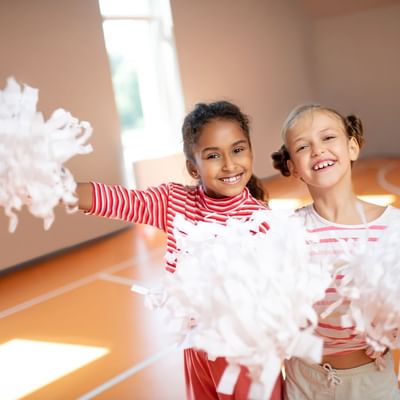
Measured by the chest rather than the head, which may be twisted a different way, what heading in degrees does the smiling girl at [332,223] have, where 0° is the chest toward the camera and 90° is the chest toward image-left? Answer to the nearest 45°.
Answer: approximately 0°
